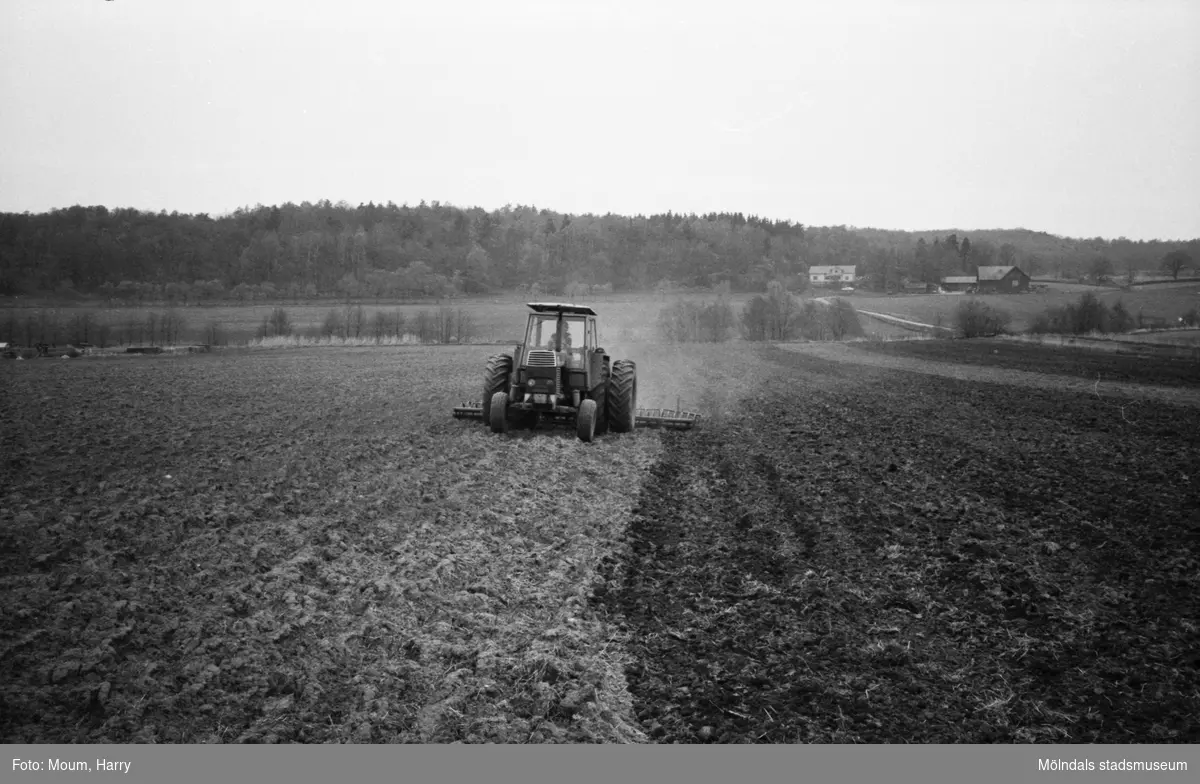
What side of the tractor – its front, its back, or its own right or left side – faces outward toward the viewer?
front
